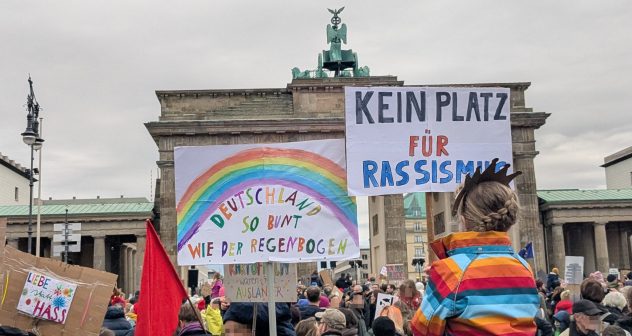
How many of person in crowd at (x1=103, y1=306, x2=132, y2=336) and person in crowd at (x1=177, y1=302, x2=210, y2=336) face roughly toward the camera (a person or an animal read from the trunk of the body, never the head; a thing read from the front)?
0

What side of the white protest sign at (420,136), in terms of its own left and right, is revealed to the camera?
front

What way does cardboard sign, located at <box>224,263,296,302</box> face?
toward the camera

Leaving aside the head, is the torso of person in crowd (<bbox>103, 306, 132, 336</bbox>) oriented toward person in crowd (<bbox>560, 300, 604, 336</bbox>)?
no

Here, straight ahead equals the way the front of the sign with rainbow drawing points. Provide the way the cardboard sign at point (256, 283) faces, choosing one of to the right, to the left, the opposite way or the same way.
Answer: the same way

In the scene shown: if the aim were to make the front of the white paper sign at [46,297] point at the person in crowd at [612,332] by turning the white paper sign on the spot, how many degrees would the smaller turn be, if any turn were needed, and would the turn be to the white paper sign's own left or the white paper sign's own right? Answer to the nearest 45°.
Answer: approximately 45° to the white paper sign's own left

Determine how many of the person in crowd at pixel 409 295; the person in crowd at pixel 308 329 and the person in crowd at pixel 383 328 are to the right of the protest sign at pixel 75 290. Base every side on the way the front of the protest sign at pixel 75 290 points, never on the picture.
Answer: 0

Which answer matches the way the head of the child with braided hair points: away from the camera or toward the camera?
away from the camera

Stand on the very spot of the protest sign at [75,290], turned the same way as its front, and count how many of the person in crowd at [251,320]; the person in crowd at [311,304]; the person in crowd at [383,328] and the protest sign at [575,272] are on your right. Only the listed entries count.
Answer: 0

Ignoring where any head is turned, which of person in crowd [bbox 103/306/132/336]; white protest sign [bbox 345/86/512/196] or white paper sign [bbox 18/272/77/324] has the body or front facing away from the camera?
the person in crowd

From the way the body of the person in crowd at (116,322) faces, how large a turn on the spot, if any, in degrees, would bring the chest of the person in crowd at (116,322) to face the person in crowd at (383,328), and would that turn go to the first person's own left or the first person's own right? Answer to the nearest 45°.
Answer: approximately 135° to the first person's own right

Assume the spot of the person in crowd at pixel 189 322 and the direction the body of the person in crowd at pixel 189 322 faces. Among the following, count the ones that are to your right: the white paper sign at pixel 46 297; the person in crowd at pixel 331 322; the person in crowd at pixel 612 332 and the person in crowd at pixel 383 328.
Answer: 3

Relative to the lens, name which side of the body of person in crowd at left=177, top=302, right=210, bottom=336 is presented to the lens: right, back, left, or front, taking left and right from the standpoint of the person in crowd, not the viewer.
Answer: back

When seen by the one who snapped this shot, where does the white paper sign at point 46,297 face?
facing the viewer

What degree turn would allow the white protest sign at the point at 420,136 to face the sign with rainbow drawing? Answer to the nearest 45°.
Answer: approximately 90° to its right

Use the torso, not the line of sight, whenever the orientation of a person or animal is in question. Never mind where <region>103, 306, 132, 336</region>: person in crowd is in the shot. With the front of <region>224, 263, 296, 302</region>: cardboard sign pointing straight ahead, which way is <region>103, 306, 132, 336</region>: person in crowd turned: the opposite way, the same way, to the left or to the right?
the opposite way

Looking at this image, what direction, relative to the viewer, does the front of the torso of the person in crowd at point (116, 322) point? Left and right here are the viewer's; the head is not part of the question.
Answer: facing away from the viewer
